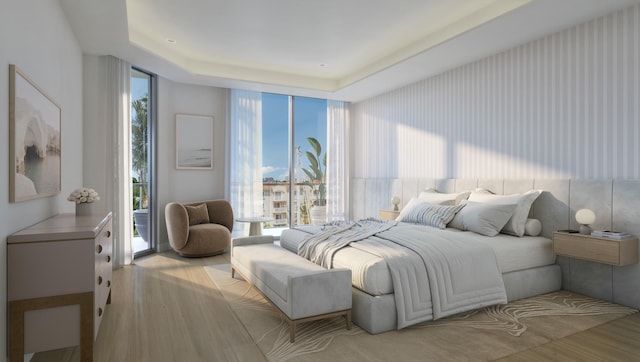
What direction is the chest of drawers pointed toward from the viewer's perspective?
to the viewer's right

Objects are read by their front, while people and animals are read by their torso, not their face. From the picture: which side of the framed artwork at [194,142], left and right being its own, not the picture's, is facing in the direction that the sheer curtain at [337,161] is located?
left

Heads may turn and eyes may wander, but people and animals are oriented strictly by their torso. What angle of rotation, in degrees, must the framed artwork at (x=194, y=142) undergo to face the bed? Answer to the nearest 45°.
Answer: approximately 45° to its left

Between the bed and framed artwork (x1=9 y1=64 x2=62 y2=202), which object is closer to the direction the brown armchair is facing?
the bed

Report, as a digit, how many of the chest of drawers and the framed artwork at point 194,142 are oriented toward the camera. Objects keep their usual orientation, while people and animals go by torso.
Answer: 1

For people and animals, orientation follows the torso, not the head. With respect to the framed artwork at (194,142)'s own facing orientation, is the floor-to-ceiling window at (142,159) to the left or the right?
on its right

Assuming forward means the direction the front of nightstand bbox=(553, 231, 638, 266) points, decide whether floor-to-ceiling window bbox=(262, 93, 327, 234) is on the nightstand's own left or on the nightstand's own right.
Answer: on the nightstand's own right

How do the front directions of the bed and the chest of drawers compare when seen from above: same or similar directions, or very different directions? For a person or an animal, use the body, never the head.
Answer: very different directions

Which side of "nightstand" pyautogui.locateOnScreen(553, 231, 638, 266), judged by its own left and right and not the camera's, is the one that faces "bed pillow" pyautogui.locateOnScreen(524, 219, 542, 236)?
right
